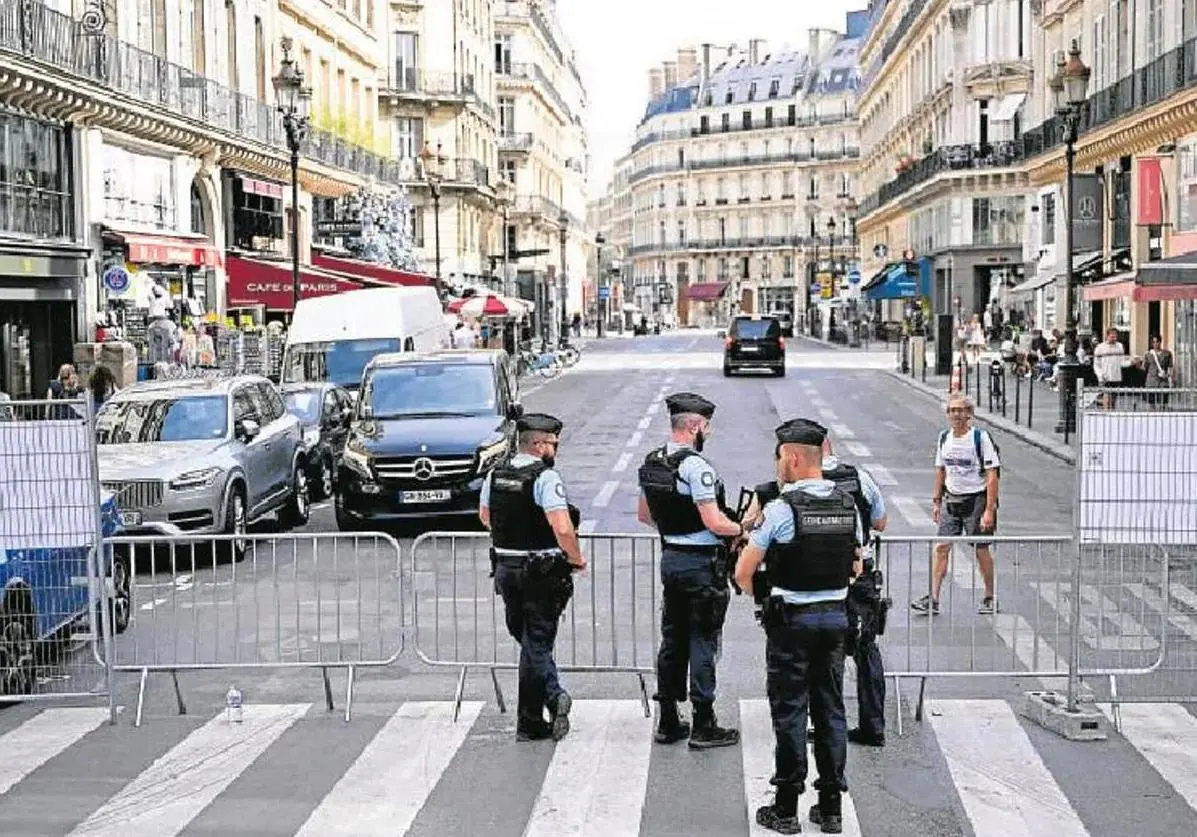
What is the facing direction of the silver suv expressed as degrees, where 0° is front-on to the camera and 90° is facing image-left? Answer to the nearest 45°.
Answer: approximately 45°

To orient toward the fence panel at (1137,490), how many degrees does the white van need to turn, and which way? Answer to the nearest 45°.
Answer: approximately 45° to its left

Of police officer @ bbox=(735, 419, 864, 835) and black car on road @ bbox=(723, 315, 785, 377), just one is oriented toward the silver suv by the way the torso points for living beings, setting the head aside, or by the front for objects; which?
the police officer

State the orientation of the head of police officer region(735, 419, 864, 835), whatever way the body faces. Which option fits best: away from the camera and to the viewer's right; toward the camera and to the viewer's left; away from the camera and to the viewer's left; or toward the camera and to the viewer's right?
away from the camera and to the viewer's left

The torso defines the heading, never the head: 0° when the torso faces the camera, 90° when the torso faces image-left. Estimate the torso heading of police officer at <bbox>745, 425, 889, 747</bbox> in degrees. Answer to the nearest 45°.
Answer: approximately 90°
